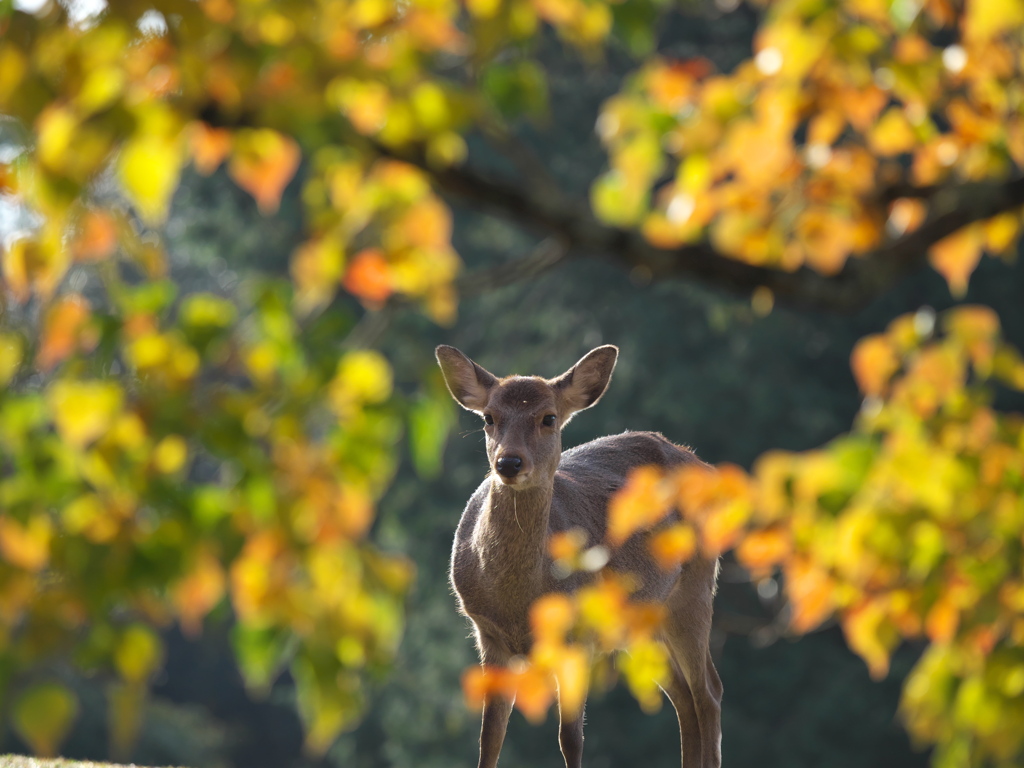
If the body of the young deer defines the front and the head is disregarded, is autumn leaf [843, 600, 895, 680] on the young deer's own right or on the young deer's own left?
on the young deer's own left

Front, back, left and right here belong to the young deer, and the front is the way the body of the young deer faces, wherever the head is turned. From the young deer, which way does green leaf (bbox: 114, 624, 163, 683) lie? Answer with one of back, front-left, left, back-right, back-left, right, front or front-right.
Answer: front-left

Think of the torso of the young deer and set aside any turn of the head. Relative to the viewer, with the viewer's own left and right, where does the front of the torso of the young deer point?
facing the viewer and to the left of the viewer

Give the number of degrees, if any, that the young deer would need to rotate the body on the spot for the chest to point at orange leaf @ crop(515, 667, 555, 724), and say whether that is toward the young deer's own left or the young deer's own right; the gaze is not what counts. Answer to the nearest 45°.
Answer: approximately 45° to the young deer's own left
